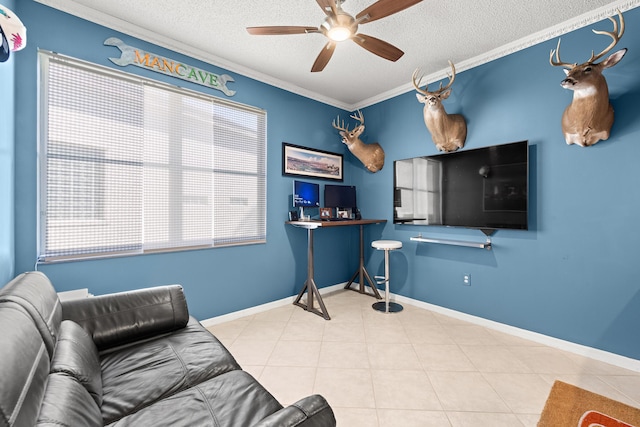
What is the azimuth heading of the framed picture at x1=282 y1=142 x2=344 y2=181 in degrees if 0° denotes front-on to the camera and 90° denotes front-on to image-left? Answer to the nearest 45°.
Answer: approximately 315°

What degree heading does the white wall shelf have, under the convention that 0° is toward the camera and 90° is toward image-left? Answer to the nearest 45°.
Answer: approximately 45°

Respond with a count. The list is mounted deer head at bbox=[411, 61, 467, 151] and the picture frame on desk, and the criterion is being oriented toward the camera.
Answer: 2

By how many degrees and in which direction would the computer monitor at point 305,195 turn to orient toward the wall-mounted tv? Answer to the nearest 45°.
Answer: approximately 45° to its left

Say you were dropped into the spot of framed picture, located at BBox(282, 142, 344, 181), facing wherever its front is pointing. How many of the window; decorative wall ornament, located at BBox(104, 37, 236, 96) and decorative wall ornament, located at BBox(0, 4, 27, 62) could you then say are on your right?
3

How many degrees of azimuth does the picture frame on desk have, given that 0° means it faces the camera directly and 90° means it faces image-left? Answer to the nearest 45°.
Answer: approximately 0°

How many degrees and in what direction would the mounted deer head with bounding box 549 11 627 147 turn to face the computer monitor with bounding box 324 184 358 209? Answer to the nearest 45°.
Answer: approximately 45° to its right

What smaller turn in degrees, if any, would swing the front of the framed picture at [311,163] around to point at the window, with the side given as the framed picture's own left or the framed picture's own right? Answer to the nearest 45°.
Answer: approximately 90° to the framed picture's own right

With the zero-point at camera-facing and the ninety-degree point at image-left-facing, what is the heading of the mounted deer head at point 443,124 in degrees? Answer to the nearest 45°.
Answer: approximately 0°

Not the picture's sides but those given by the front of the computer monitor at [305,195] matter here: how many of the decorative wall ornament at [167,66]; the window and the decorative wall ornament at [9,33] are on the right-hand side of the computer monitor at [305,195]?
3

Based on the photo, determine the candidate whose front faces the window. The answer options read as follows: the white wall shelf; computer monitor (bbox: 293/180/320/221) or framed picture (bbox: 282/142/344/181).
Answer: the white wall shelf
